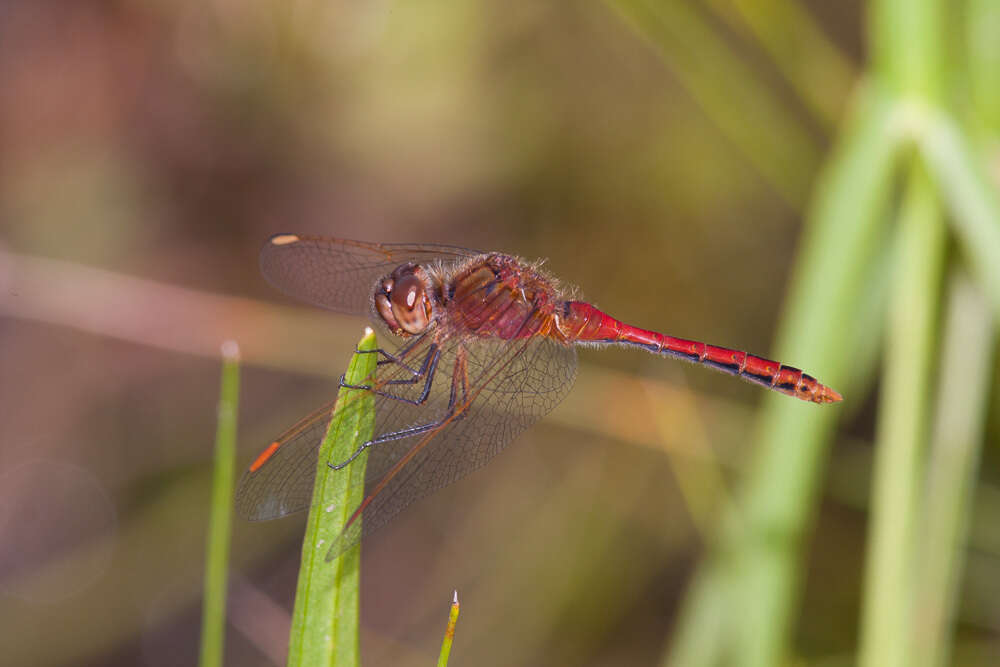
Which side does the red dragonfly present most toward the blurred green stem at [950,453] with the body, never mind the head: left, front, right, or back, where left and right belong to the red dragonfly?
back

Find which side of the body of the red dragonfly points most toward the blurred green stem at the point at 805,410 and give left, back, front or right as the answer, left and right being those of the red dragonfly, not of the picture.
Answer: back

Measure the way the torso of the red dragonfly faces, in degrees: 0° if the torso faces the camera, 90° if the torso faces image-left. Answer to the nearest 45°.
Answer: approximately 90°
